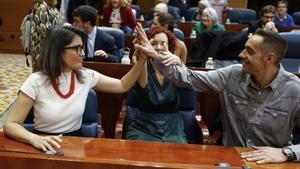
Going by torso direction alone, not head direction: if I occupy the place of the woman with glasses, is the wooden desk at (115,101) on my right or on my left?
on my left

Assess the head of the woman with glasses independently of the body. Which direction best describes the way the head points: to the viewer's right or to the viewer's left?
to the viewer's right

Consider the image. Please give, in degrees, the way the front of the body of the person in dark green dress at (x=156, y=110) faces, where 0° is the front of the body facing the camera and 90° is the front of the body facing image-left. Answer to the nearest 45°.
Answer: approximately 0°

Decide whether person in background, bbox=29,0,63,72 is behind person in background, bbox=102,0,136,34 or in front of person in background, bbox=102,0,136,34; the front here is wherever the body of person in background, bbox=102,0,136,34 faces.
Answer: in front

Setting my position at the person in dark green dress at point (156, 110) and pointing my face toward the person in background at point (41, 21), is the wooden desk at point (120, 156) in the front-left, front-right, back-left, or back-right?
back-left

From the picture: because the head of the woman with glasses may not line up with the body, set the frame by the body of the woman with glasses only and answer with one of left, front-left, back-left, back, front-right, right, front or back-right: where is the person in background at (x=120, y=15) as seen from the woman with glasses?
back-left

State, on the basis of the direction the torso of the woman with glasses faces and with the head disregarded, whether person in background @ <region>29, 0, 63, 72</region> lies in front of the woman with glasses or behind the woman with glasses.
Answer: behind

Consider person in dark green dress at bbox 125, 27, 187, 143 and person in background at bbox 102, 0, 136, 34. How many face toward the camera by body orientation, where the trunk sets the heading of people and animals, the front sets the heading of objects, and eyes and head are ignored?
2

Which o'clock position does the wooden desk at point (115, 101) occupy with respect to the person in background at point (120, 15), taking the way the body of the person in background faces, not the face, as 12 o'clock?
The wooden desk is roughly at 12 o'clock from the person in background.

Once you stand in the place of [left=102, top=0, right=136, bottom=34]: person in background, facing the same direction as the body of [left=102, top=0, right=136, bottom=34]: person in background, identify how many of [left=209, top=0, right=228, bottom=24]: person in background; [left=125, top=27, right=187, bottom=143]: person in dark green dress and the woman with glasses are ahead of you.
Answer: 2

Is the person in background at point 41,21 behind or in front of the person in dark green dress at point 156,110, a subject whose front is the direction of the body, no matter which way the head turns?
behind

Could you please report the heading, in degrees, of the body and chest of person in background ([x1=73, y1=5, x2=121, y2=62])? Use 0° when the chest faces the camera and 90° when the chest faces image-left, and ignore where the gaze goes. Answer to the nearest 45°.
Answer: approximately 45°
